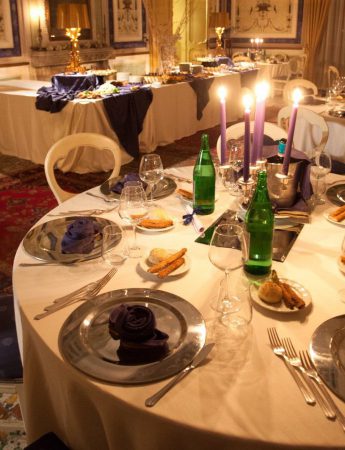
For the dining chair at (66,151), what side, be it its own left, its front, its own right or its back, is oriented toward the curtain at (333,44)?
left

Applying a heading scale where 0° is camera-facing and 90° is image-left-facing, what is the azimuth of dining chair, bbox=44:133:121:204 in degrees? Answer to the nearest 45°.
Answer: approximately 315°

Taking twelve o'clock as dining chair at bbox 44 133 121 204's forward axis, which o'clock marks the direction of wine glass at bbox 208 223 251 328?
The wine glass is roughly at 1 o'clock from the dining chair.

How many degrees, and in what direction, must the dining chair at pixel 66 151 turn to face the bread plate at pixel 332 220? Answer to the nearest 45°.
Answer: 0° — it already faces it

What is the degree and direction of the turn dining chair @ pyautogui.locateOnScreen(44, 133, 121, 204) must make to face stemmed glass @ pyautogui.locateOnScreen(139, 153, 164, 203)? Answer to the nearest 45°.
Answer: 0° — it already faces it

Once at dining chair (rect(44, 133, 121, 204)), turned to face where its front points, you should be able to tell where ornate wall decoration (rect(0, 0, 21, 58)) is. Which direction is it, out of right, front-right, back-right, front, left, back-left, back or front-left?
back-left

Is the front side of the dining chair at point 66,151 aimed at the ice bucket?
yes

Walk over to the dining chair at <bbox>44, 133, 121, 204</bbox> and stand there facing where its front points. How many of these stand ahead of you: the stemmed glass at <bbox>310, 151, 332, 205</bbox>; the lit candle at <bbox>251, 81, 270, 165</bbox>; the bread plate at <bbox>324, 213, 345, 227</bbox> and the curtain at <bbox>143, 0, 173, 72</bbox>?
3

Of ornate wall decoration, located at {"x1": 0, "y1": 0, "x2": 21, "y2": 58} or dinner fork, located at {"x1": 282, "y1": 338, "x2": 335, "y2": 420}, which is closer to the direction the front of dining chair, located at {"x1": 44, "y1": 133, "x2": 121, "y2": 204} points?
the dinner fork

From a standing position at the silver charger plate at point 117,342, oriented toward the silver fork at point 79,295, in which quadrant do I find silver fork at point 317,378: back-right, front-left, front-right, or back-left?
back-right

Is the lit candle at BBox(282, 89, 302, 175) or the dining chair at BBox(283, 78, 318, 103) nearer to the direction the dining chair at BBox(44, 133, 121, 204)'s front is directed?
the lit candle

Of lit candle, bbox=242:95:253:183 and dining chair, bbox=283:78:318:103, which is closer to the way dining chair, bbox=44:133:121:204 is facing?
the lit candle

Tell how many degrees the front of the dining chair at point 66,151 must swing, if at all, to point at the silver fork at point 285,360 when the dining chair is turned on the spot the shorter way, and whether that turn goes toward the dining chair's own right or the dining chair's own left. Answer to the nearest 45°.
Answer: approximately 45° to the dining chair's own right
